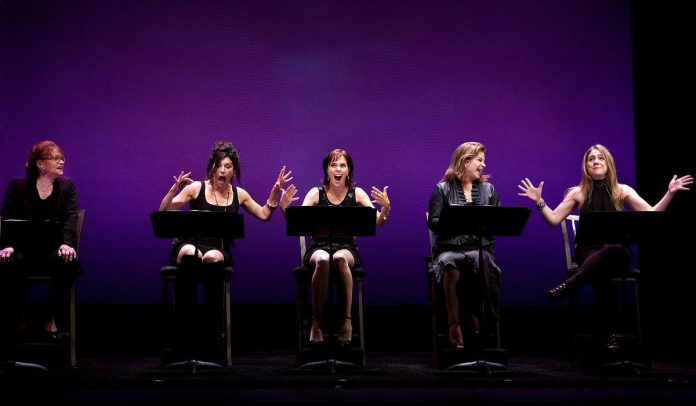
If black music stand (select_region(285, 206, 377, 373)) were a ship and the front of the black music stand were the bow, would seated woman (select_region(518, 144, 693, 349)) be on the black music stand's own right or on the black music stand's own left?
on the black music stand's own right

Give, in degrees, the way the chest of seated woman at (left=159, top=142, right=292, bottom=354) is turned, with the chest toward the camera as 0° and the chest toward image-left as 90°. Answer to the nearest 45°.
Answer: approximately 0°

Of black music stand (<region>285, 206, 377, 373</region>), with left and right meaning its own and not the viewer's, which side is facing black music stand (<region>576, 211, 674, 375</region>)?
right

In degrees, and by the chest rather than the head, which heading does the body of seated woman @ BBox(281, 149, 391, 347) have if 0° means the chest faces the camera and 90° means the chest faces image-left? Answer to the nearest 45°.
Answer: approximately 0°

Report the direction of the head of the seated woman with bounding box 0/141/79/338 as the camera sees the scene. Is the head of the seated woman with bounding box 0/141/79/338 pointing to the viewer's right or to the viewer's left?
to the viewer's right

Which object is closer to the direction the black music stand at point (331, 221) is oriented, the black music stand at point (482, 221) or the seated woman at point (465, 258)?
the seated woman

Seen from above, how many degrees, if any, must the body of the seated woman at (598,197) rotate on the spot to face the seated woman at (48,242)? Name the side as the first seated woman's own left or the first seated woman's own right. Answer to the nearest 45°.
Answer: approximately 90° to the first seated woman's own right

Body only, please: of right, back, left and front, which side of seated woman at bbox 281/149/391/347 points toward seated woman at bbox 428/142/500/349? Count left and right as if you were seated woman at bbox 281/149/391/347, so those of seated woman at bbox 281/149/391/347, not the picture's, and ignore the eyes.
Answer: left

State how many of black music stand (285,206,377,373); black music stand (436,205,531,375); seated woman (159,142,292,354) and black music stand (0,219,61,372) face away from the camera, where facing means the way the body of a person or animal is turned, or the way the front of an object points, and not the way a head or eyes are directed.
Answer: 3
